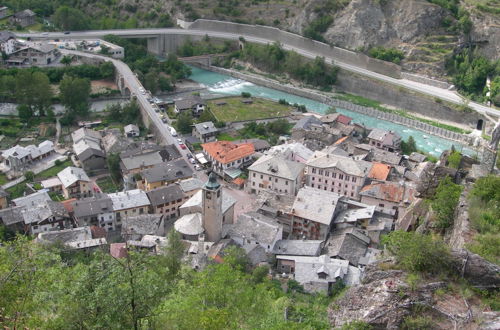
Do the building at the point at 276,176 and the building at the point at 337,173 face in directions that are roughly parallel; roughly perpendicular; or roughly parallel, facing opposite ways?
roughly parallel

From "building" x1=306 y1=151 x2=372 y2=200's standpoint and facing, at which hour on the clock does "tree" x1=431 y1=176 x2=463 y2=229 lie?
The tree is roughly at 10 o'clock from the building.

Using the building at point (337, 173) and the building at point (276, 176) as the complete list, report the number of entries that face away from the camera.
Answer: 0

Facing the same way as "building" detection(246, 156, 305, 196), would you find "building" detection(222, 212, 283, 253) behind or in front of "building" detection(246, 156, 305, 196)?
in front

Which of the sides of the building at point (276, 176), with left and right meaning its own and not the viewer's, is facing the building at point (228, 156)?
right

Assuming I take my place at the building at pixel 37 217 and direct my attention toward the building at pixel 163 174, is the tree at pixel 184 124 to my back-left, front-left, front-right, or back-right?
front-left

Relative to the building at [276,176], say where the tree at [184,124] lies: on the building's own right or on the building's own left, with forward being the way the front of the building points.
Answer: on the building's own right

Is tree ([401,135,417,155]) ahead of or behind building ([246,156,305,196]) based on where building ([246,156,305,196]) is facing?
behind

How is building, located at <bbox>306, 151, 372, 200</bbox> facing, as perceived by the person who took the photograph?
facing the viewer and to the left of the viewer

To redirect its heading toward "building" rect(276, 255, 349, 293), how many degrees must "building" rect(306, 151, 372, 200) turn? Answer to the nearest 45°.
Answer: approximately 45° to its left

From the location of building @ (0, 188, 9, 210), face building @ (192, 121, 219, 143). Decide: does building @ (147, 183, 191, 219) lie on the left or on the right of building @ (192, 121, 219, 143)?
right

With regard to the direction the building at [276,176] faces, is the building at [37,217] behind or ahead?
ahead

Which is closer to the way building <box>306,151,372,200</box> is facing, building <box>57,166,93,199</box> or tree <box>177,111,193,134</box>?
the building

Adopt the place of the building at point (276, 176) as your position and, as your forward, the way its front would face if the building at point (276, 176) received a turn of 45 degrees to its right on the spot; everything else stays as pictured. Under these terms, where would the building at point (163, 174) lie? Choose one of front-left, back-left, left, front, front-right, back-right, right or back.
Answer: front

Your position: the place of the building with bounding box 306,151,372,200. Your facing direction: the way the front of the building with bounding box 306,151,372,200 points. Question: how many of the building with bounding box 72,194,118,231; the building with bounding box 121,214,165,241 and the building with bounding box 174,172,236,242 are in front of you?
3

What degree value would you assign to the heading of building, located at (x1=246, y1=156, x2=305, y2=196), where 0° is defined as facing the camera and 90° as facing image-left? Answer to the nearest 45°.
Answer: approximately 45°
